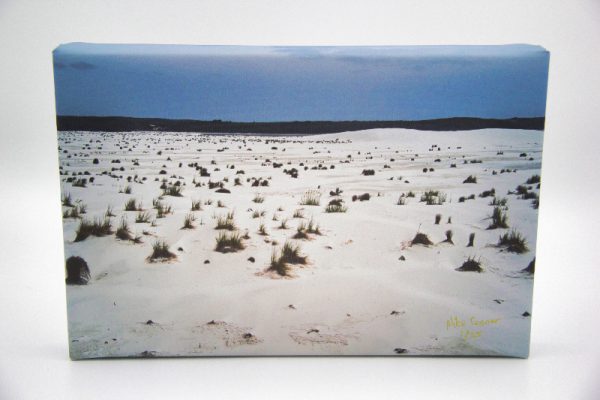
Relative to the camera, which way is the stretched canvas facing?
toward the camera
